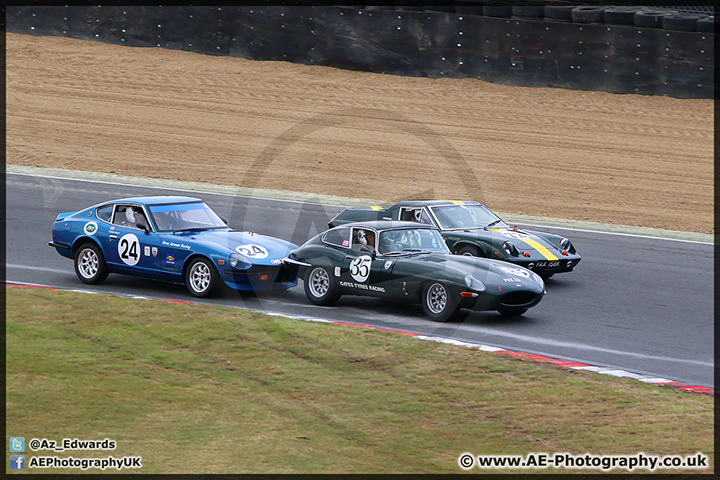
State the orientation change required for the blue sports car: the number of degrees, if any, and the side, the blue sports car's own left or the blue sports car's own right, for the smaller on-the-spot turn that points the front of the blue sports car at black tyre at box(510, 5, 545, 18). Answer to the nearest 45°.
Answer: approximately 90° to the blue sports car's own left

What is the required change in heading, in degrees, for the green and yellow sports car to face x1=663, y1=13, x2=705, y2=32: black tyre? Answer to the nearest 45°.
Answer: approximately 90° to its left

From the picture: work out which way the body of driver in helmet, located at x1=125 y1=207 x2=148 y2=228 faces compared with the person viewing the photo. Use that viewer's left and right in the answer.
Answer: facing the viewer and to the right of the viewer

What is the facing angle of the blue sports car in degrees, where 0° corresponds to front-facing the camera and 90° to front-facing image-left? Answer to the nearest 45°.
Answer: approximately 315°

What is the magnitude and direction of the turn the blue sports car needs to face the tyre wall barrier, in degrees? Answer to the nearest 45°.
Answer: approximately 90° to its left

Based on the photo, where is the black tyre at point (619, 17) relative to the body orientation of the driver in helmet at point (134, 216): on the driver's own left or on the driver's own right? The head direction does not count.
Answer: on the driver's own left

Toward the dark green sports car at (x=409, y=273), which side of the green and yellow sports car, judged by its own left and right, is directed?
right

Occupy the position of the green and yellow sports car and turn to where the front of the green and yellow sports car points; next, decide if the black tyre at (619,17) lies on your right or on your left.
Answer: on your left

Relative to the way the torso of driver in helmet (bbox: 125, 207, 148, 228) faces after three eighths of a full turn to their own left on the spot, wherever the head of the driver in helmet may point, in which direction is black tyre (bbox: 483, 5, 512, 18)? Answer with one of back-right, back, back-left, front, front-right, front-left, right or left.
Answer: front-right

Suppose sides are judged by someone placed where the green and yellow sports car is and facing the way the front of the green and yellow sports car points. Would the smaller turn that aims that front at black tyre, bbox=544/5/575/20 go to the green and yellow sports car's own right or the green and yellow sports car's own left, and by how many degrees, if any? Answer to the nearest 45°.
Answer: approximately 135° to the green and yellow sports car's own left

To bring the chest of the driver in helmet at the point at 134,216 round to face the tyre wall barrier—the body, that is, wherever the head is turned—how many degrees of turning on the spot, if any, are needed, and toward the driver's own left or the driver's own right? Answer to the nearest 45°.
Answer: approximately 90° to the driver's own left

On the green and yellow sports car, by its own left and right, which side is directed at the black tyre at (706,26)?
left

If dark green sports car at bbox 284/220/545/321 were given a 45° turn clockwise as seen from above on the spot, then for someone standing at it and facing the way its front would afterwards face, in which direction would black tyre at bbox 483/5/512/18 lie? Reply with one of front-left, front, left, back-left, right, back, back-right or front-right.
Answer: back

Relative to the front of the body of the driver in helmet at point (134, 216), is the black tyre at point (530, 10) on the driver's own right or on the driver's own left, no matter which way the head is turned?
on the driver's own left
